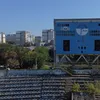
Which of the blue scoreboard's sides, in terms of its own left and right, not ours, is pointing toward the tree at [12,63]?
right

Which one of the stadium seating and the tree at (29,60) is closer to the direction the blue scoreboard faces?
the stadium seating

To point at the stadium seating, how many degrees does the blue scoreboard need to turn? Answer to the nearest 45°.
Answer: approximately 45° to its right

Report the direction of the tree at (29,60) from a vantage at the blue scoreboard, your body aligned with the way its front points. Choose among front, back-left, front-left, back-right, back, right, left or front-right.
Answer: right

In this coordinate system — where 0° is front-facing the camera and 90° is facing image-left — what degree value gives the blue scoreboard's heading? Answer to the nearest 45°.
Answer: approximately 0°
